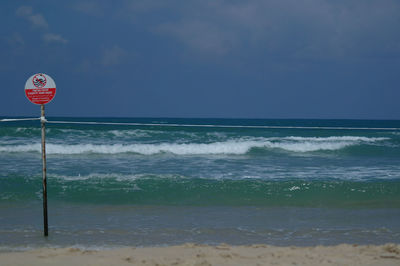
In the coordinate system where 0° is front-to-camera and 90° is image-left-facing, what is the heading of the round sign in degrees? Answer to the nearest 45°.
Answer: approximately 0°
